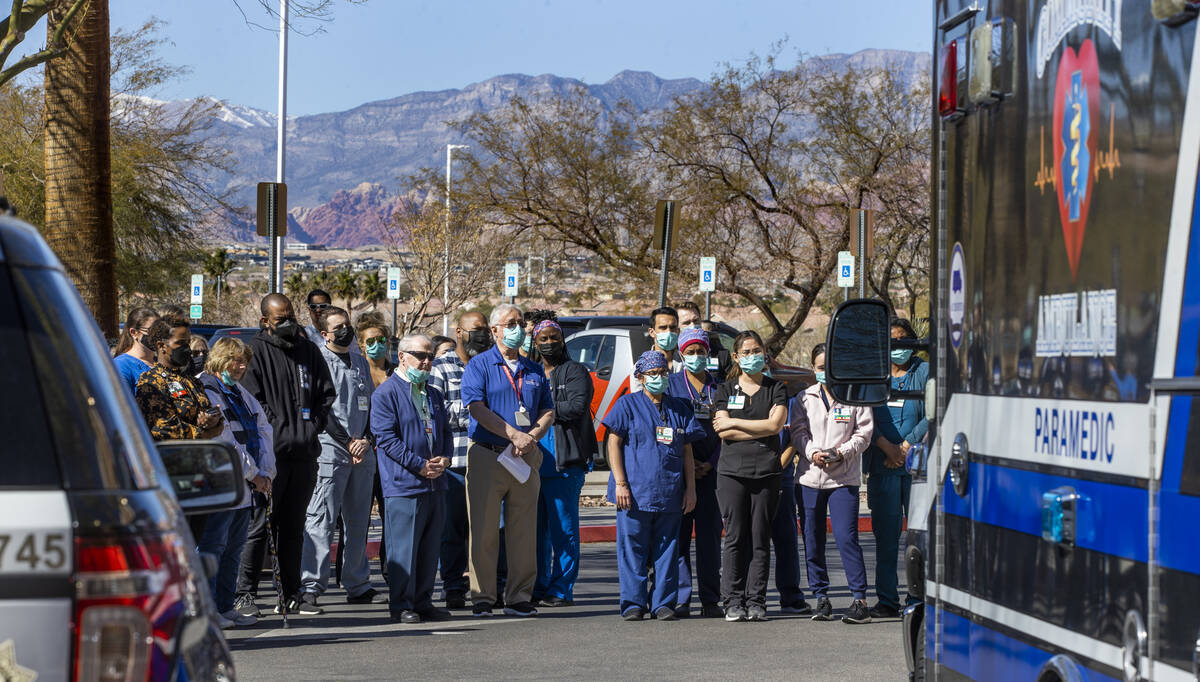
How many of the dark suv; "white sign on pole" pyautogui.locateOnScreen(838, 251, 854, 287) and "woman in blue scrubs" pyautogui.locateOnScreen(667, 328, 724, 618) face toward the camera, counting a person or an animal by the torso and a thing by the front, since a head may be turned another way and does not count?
2

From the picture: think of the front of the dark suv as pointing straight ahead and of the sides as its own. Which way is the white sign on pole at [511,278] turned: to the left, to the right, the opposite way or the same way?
the opposite way

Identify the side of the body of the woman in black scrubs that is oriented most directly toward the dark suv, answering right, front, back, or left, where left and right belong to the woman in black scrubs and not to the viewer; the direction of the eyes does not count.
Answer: front

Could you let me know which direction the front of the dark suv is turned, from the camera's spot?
facing away from the viewer

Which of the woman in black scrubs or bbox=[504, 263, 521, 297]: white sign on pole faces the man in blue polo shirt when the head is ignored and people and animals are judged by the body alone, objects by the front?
the white sign on pole

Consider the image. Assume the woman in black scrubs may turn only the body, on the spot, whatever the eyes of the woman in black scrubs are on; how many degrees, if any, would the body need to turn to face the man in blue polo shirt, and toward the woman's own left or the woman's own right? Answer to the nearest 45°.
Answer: approximately 90° to the woman's own right

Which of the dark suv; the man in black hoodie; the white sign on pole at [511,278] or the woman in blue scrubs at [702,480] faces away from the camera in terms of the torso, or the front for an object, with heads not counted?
the dark suv

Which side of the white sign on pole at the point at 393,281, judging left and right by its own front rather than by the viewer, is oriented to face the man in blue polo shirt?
front

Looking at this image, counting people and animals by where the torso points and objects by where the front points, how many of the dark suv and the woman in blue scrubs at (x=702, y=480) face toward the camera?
1
